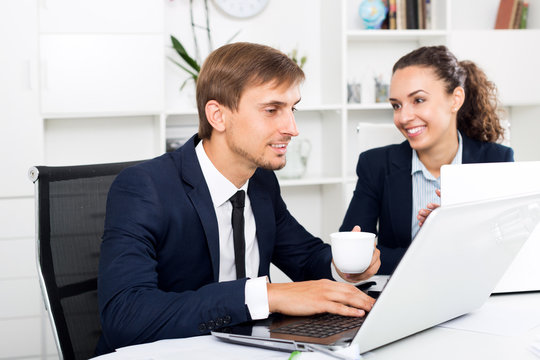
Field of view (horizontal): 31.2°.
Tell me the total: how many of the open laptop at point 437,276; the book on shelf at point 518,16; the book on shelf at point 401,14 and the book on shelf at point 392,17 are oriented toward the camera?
3

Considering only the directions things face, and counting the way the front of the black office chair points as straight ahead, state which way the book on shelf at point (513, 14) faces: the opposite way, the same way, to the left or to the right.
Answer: to the right

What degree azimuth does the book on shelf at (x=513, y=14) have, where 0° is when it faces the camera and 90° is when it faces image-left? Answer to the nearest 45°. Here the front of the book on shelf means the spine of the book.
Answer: approximately 0°

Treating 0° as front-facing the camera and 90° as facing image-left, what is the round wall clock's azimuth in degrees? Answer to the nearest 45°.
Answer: approximately 0°

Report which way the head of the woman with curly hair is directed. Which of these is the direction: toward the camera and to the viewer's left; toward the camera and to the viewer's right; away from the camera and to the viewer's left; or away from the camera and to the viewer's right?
toward the camera and to the viewer's left

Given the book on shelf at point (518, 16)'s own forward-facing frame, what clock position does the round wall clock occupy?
The round wall clock is roughly at 2 o'clock from the book on shelf.

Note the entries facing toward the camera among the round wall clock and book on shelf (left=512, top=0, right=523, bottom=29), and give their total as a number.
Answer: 2

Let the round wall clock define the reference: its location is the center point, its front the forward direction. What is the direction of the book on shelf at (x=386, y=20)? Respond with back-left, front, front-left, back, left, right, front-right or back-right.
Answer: left

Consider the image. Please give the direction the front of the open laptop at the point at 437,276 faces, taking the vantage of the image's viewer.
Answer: facing away from the viewer and to the left of the viewer
